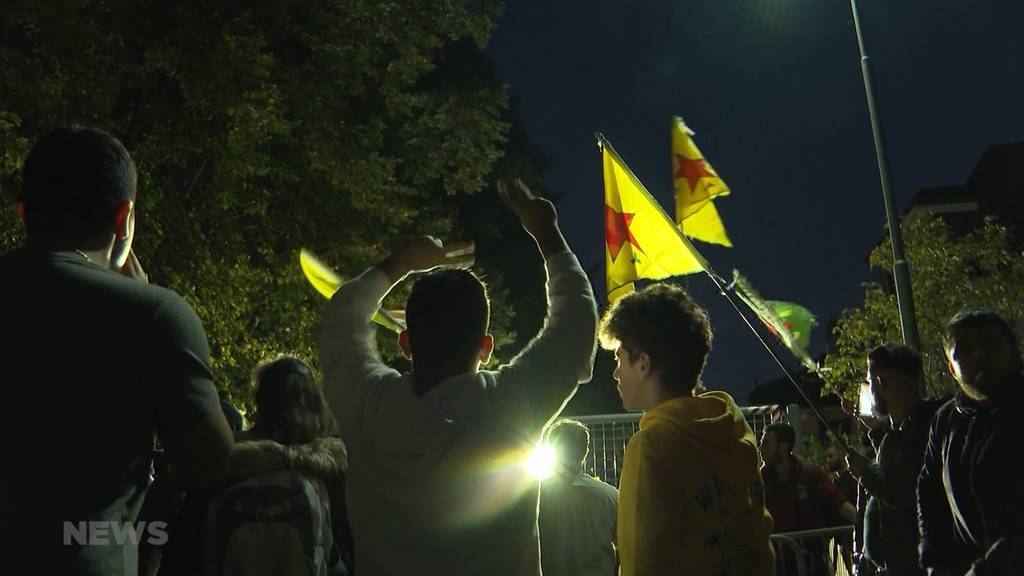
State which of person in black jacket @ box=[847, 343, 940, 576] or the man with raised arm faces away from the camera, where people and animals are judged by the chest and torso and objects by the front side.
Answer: the man with raised arm

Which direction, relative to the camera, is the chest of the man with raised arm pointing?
away from the camera

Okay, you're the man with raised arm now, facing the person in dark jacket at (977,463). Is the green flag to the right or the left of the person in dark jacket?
left

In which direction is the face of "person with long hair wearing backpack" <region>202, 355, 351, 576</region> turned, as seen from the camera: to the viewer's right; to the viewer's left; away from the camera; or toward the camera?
away from the camera

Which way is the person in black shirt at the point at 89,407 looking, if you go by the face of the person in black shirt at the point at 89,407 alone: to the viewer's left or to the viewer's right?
to the viewer's right

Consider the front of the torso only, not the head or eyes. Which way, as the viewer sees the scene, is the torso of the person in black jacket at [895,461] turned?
to the viewer's left

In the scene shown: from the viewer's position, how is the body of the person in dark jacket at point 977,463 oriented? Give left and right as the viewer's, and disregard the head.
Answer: facing the viewer

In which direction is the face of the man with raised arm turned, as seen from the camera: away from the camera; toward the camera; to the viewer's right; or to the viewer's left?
away from the camera

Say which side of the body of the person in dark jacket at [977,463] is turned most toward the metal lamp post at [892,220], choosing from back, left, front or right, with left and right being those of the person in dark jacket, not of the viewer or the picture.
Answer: back

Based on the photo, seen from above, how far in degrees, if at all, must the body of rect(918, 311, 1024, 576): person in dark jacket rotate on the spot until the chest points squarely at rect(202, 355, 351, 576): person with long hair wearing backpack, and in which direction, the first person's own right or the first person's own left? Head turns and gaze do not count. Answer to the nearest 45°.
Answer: approximately 45° to the first person's own right

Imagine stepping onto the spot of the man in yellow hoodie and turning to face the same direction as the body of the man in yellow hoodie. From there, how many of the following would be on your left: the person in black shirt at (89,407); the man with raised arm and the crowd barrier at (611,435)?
2

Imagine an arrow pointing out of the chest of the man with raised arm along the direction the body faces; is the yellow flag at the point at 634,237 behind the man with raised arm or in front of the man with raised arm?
in front

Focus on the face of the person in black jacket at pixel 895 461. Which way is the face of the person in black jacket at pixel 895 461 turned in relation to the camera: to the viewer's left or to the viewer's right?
to the viewer's left

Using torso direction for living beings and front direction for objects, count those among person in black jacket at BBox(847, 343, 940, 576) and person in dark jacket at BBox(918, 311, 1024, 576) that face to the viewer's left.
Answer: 1

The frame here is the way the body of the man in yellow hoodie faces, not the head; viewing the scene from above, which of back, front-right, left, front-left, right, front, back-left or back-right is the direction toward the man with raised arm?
left

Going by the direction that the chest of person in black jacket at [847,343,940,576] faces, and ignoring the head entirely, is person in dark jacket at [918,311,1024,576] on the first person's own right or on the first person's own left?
on the first person's own left

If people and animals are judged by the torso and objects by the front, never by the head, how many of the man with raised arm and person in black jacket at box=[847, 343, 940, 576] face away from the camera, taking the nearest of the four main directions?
1

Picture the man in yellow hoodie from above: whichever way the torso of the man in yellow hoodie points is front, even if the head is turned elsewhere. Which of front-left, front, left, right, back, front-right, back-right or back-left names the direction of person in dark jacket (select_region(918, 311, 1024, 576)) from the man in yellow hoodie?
right
